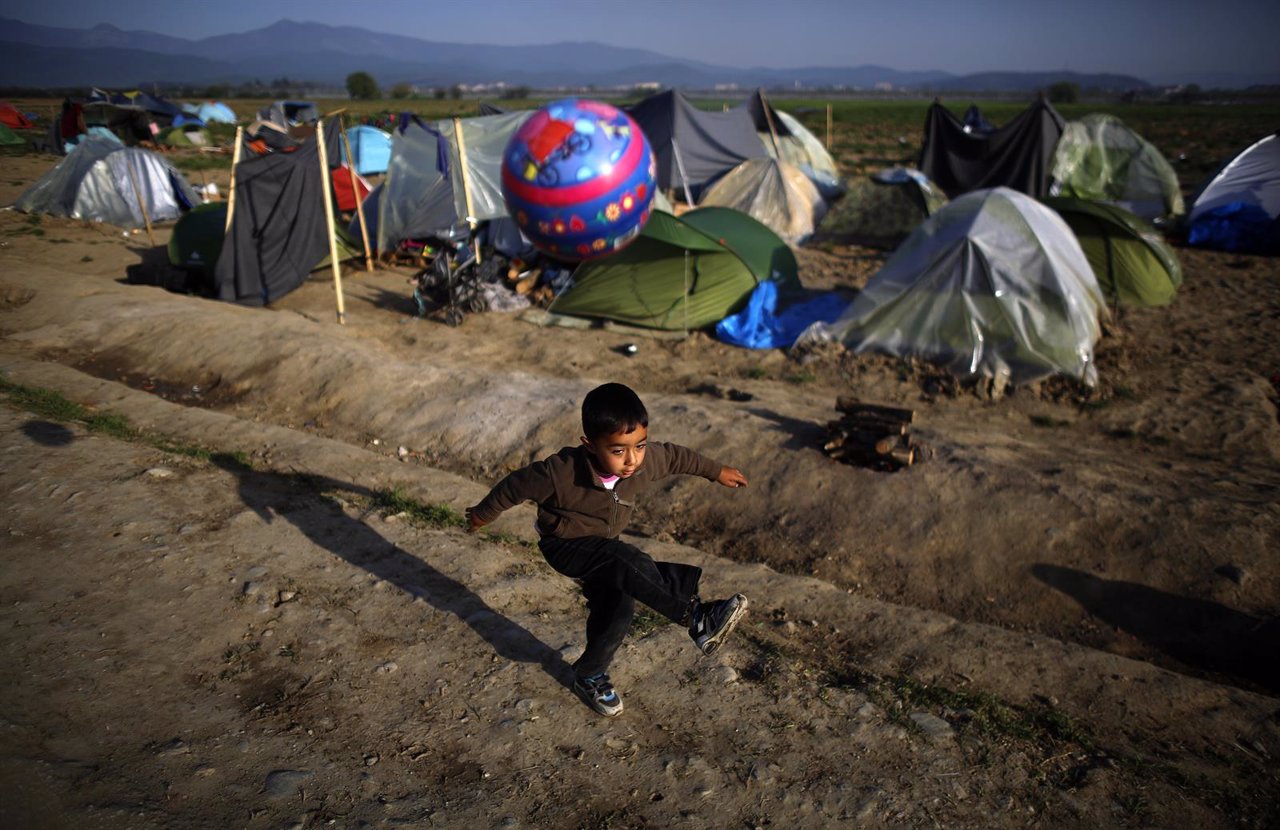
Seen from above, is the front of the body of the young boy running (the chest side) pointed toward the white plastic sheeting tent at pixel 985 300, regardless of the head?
no

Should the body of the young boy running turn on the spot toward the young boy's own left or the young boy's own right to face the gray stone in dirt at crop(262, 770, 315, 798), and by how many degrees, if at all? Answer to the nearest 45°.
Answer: approximately 90° to the young boy's own right

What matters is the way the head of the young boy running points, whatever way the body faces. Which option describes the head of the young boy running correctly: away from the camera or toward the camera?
toward the camera

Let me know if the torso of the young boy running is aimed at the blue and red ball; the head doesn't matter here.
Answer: no

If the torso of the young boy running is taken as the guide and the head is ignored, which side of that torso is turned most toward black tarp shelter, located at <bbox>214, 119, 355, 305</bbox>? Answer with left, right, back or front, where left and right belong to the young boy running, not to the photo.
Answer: back

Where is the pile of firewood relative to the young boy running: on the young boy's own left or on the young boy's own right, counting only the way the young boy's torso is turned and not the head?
on the young boy's own left

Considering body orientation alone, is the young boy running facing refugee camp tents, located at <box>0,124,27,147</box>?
no

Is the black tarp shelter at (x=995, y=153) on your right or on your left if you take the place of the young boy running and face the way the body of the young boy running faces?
on your left

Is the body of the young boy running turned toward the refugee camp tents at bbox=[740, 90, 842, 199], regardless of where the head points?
no

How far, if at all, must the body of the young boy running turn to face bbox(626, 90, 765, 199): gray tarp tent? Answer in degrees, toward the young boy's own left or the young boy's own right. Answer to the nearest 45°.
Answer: approximately 135° to the young boy's own left

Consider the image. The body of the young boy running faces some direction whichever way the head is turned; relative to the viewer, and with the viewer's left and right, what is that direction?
facing the viewer and to the right of the viewer
